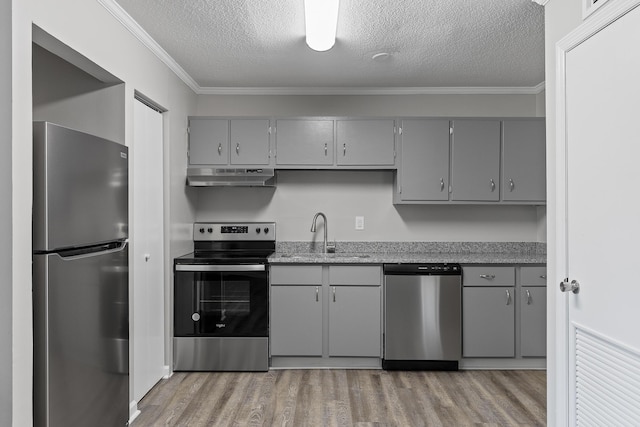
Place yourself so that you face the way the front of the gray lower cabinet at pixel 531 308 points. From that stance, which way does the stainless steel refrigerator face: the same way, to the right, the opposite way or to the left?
to the left

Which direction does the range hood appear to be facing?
toward the camera

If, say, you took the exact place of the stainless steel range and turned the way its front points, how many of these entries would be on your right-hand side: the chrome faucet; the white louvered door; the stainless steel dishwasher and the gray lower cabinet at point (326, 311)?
0

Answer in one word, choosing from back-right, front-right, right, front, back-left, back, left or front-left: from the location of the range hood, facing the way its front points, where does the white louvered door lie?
front-left

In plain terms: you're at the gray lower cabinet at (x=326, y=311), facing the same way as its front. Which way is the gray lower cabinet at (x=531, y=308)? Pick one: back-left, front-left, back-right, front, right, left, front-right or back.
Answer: left

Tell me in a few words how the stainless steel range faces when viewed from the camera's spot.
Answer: facing the viewer

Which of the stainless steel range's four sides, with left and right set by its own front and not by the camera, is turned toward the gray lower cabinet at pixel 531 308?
left

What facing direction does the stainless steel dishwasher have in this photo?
toward the camera

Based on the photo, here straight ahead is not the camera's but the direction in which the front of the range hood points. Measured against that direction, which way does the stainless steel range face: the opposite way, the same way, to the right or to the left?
the same way

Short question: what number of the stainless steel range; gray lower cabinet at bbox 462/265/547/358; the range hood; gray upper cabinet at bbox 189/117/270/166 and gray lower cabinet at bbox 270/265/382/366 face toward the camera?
5

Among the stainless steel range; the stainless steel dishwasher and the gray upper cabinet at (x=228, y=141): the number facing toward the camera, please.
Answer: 3

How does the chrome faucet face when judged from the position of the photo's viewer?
facing the viewer and to the left of the viewer

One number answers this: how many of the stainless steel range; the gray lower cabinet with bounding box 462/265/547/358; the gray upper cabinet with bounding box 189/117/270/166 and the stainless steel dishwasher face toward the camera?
4

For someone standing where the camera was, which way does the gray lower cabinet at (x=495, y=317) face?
facing the viewer
